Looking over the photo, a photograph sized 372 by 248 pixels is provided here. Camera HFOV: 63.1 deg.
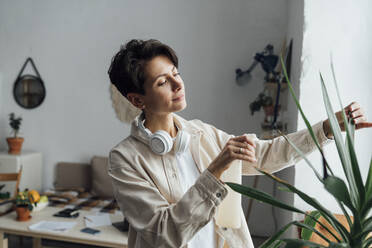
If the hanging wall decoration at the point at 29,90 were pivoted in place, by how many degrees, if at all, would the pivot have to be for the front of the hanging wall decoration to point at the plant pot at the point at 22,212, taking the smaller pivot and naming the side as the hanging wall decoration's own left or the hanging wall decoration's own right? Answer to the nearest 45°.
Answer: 0° — it already faces it

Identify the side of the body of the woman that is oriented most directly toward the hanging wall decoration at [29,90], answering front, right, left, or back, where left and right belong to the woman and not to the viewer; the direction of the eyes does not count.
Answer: back

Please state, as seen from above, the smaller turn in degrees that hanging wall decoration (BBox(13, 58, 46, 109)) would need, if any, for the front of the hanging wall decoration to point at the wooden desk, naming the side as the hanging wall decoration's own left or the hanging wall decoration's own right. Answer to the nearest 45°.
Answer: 0° — it already faces it

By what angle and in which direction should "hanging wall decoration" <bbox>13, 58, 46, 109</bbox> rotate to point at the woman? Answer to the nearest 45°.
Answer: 0° — it already faces them

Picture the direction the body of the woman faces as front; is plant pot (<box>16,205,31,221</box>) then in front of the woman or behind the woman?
behind

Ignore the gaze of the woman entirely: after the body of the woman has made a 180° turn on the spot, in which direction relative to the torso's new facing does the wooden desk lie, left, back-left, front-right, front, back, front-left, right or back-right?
front

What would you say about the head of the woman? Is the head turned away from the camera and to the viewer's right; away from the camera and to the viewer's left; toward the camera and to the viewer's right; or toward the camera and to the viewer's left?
toward the camera and to the viewer's right

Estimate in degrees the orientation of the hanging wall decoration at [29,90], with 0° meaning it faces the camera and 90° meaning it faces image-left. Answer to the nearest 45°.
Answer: approximately 0°
